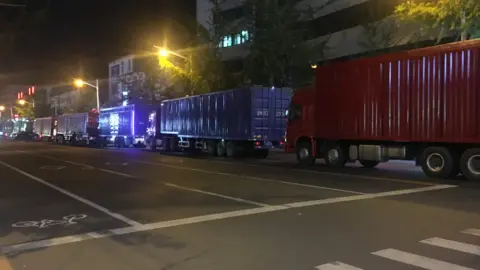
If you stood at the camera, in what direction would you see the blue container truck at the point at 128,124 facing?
facing away from the viewer and to the left of the viewer

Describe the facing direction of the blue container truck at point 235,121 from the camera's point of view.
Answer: facing away from the viewer and to the left of the viewer

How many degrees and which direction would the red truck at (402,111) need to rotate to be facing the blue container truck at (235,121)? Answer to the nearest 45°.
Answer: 0° — it already faces it

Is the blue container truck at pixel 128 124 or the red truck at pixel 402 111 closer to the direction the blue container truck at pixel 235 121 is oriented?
the blue container truck

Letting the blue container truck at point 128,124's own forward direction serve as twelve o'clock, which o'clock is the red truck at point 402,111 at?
The red truck is roughly at 7 o'clock from the blue container truck.

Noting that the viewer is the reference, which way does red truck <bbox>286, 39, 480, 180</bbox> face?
facing away from the viewer and to the left of the viewer

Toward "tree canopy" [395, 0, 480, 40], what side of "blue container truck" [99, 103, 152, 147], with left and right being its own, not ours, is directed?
back

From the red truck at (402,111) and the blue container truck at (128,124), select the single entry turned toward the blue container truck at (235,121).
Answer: the red truck

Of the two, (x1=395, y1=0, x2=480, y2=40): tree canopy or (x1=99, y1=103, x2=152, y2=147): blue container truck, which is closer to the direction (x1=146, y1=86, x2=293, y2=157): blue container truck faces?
the blue container truck
